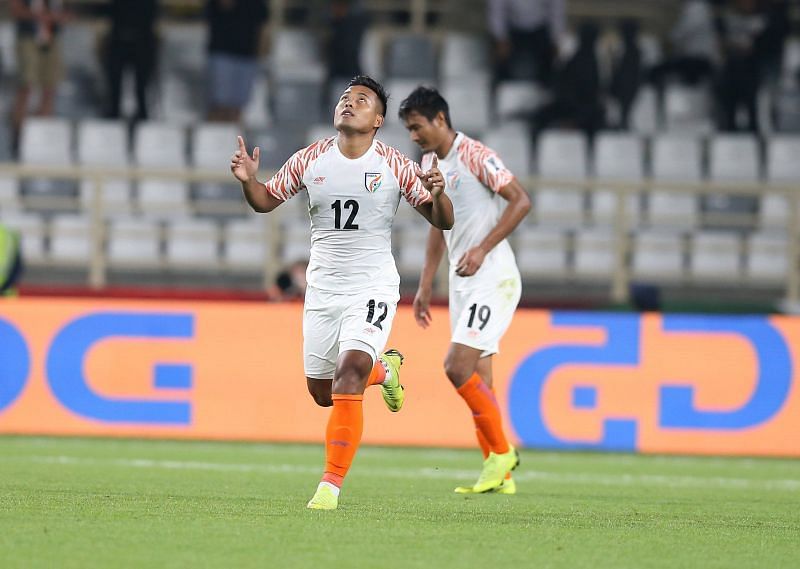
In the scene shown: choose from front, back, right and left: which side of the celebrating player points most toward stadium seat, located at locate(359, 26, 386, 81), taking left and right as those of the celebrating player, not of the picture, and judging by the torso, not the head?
back

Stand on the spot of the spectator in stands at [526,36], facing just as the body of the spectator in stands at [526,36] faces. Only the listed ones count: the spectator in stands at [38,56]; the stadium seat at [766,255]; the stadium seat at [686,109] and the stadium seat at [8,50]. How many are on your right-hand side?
2

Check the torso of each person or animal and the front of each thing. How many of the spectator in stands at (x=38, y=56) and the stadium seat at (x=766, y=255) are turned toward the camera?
2

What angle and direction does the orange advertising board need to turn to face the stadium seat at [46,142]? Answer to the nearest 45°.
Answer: approximately 135° to its right

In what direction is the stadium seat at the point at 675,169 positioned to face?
toward the camera

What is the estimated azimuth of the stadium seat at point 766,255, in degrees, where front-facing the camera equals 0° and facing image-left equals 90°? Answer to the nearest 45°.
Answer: approximately 0°

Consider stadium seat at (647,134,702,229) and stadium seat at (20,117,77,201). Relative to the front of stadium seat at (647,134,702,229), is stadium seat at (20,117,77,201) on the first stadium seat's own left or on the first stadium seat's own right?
on the first stadium seat's own right

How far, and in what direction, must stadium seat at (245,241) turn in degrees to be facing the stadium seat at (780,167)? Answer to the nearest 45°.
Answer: approximately 90° to its left

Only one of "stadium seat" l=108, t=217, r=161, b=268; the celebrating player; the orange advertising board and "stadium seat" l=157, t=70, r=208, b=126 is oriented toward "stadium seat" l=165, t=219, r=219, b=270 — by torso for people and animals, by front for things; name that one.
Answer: "stadium seat" l=157, t=70, r=208, b=126

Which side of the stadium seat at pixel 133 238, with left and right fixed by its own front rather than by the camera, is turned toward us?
front

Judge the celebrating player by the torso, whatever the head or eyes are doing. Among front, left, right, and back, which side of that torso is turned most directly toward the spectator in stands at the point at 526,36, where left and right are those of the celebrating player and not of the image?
back

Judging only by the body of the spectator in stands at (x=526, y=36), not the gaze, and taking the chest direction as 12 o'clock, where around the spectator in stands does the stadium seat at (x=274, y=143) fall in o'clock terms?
The stadium seat is roughly at 2 o'clock from the spectator in stands.

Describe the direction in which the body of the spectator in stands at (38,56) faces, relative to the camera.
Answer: toward the camera

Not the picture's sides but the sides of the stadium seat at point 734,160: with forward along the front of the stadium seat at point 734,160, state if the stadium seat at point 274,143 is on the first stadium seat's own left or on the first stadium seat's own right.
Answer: on the first stadium seat's own right

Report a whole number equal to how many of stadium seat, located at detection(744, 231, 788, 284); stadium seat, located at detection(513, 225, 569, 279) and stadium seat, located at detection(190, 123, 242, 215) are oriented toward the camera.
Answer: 3
